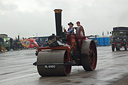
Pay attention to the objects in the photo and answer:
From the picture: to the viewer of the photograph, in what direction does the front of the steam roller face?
facing the viewer and to the left of the viewer

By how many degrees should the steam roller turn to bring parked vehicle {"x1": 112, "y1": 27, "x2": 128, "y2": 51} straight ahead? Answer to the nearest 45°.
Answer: approximately 135° to its right
